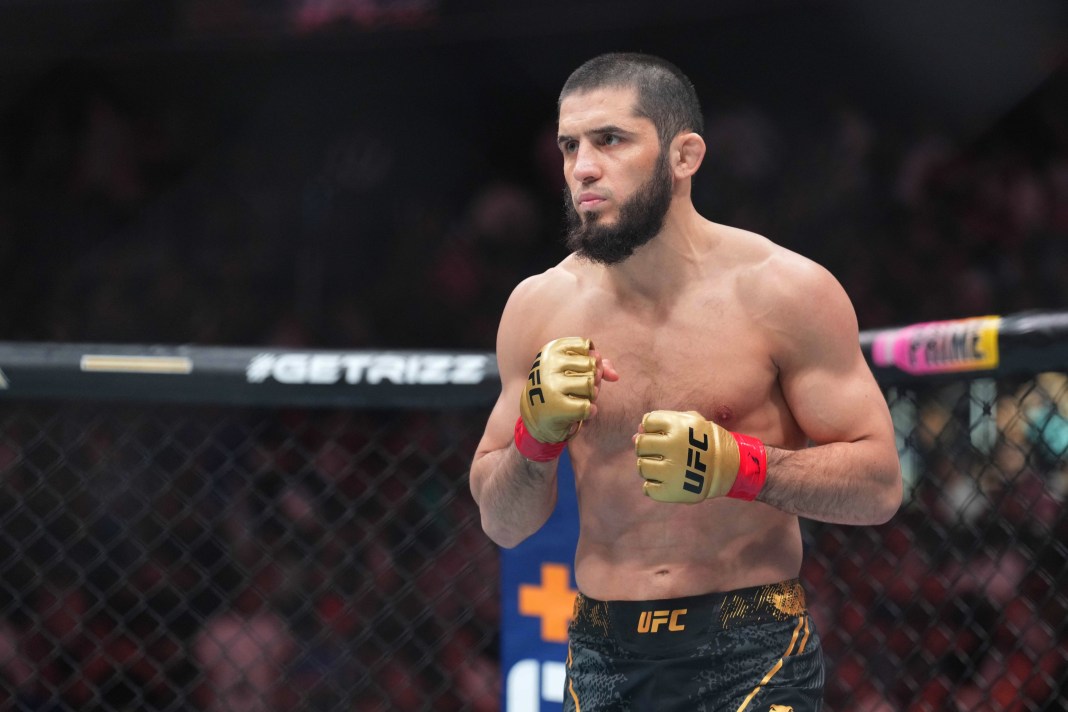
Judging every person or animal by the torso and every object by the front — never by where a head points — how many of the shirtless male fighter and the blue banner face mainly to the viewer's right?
0

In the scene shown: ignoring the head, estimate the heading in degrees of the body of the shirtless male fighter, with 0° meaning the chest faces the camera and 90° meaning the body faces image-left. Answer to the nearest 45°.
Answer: approximately 45°

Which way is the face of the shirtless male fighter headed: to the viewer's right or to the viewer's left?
to the viewer's left

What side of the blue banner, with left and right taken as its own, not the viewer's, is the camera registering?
front
